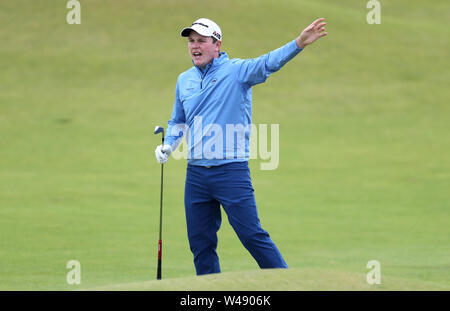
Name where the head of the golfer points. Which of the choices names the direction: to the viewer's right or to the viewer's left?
to the viewer's left

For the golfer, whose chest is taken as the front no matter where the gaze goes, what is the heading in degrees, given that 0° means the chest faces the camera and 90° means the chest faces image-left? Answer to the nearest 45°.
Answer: approximately 45°
